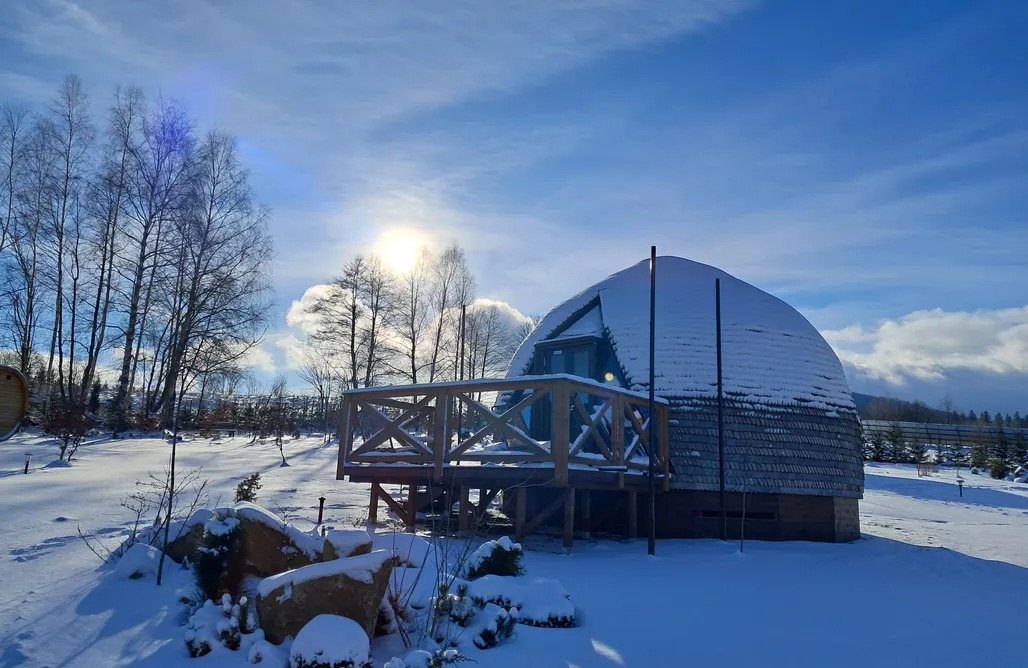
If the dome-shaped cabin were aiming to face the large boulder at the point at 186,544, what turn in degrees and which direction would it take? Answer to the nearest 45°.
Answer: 0° — it already faces it

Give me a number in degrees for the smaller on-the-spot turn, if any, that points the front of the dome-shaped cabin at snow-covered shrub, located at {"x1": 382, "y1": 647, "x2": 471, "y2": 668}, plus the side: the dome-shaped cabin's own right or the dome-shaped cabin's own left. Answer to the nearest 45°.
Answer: approximately 45° to the dome-shaped cabin's own left

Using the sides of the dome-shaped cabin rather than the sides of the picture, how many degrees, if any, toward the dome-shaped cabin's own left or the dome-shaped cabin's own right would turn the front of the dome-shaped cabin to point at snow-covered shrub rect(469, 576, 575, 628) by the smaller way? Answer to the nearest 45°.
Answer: approximately 45° to the dome-shaped cabin's own left

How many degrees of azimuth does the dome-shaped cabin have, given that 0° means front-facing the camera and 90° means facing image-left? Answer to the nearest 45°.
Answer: approximately 45°

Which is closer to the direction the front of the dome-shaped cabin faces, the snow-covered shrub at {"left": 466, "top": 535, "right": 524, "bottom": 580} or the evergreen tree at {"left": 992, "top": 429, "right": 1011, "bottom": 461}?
the snow-covered shrub

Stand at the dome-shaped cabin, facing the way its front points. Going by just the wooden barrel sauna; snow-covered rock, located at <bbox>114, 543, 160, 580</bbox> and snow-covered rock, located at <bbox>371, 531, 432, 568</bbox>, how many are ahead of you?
3

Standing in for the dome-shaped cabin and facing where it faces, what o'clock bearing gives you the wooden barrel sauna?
The wooden barrel sauna is roughly at 2 o'clock from the dome-shaped cabin.
